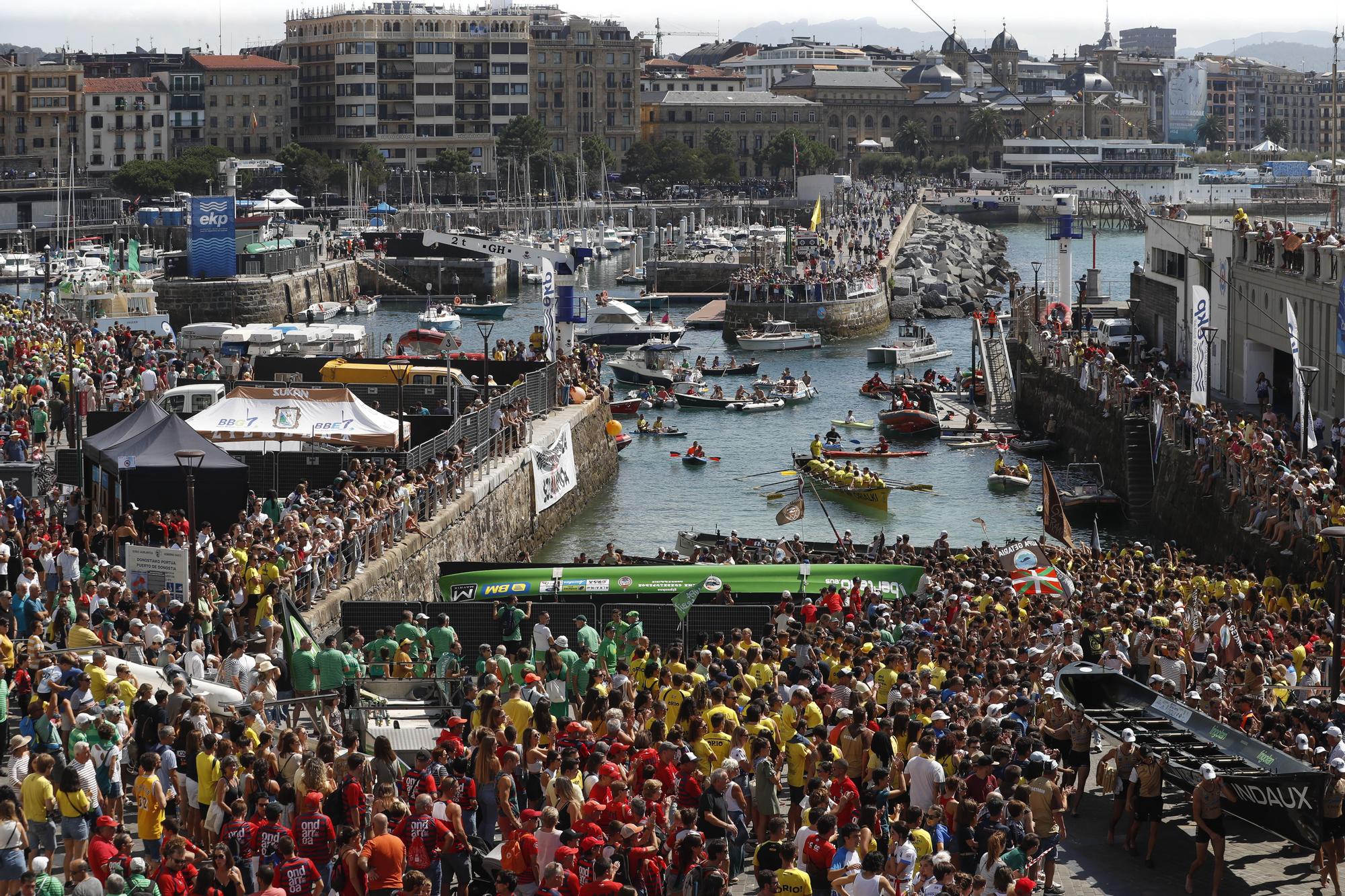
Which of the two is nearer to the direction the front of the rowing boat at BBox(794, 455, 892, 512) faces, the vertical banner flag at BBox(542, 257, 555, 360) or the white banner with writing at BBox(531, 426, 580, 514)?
the white banner with writing

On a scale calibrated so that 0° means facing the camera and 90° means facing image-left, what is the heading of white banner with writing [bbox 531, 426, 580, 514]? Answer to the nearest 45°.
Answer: approximately 315°

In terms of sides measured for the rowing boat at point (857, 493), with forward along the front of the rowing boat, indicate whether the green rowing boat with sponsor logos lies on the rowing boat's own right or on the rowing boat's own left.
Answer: on the rowing boat's own right

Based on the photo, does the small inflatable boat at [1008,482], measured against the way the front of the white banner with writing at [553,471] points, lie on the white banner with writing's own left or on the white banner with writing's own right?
on the white banner with writing's own left
